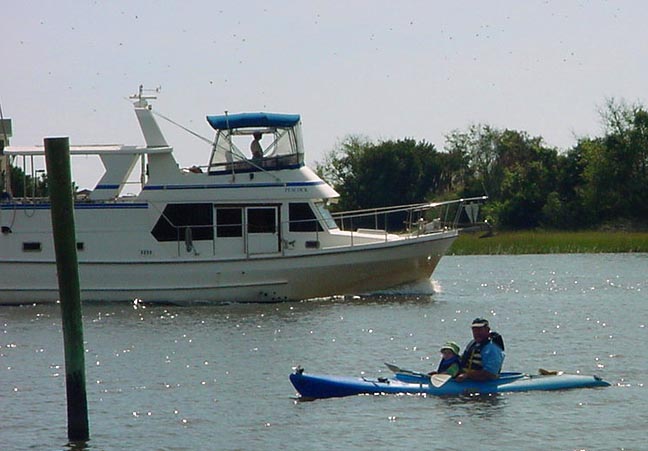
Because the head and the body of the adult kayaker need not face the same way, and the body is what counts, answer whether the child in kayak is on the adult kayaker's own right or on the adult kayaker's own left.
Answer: on the adult kayaker's own right

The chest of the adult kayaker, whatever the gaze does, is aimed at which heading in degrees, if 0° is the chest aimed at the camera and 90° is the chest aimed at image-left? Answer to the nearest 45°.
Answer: approximately 45°

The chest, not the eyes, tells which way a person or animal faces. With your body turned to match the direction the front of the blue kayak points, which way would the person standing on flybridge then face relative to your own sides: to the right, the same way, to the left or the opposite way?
the opposite way

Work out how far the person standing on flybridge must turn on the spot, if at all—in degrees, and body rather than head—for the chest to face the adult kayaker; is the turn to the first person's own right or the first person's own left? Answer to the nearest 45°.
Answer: approximately 90° to the first person's own right

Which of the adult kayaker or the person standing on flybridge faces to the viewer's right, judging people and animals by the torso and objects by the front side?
the person standing on flybridge

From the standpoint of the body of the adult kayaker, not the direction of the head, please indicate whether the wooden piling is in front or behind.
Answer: in front

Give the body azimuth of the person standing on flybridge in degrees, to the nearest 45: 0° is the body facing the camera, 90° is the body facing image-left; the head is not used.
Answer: approximately 270°

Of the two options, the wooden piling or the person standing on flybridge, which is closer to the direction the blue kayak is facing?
the wooden piling

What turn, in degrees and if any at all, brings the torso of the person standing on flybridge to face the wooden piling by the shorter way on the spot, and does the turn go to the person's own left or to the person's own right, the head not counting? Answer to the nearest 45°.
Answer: approximately 90° to the person's own right

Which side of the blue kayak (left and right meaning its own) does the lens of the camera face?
left

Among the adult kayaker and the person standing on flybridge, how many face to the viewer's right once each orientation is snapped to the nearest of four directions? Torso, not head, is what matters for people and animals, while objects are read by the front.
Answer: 1

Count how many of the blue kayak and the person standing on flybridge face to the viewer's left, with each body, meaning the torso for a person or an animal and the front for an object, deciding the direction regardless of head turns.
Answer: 1

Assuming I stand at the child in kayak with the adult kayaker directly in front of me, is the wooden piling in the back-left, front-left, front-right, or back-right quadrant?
back-right
